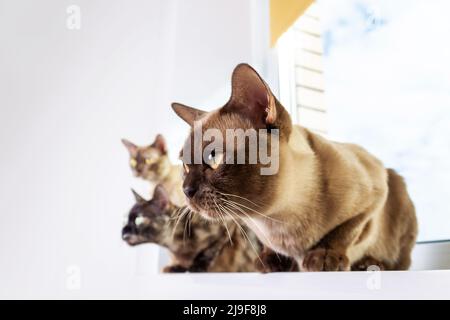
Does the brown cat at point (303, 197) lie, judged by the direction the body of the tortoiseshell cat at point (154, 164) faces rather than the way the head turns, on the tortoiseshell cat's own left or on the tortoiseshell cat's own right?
on the tortoiseshell cat's own left

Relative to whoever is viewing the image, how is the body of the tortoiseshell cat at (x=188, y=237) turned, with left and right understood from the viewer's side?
facing to the left of the viewer
